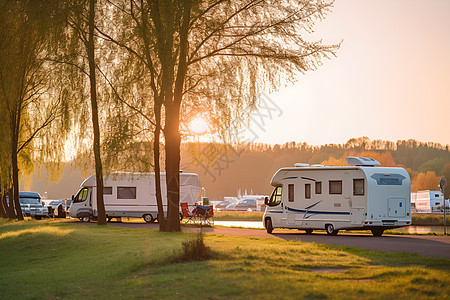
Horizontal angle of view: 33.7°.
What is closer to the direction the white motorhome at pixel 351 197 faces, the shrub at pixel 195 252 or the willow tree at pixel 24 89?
the willow tree

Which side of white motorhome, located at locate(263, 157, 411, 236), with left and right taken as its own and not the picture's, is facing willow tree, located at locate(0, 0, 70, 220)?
front

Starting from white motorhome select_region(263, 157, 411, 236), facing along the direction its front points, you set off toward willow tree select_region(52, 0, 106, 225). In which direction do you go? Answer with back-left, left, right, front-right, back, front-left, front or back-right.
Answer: front-left

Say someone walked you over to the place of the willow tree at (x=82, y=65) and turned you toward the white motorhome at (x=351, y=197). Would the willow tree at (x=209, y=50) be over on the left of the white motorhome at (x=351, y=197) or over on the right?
right

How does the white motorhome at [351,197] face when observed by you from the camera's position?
facing away from the viewer and to the left of the viewer

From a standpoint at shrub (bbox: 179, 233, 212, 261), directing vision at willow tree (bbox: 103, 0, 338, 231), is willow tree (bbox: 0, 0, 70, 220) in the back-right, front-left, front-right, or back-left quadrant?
front-left

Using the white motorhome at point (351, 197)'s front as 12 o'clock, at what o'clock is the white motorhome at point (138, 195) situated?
the white motorhome at point (138, 195) is roughly at 12 o'clock from the white motorhome at point (351, 197).

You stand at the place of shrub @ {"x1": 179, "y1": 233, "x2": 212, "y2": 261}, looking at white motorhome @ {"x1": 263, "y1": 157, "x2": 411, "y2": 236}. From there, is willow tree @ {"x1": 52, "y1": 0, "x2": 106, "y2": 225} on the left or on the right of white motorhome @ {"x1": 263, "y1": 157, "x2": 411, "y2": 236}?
left

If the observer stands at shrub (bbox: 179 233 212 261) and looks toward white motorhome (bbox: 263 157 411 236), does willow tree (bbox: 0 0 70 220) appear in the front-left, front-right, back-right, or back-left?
front-left
